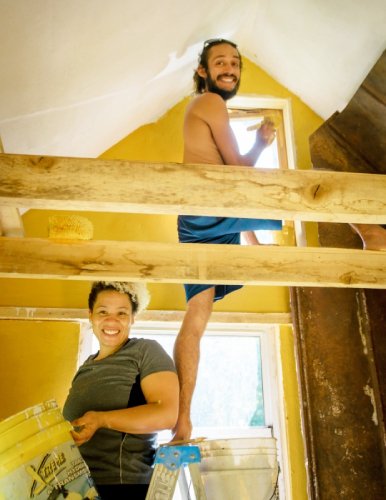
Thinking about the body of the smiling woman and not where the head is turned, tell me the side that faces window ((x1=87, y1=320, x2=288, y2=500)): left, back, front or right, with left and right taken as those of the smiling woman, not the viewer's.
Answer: back

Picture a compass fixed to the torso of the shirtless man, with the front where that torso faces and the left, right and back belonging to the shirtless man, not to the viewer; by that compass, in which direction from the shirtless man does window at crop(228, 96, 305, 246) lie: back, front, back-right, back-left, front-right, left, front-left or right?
front

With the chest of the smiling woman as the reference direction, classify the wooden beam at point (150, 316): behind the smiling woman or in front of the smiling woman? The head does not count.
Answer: behind

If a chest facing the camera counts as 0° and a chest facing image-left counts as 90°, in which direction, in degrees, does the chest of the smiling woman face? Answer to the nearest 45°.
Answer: approximately 45°
